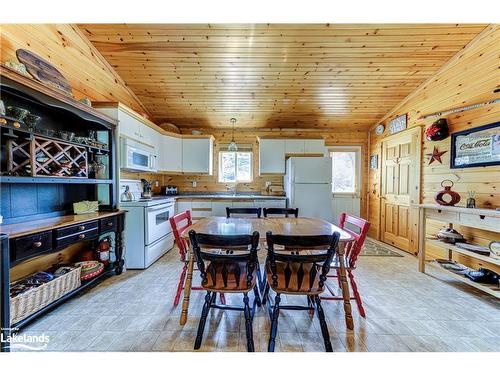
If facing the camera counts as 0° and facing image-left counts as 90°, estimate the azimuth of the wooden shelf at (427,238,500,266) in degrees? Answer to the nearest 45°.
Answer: approximately 45°

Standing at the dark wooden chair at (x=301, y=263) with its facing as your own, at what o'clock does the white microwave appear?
The white microwave is roughly at 10 o'clock from the dark wooden chair.

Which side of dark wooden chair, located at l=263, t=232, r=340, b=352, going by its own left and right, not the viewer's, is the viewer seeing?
back

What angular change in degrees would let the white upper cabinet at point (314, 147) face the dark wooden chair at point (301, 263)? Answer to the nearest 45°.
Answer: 0° — it already faces it

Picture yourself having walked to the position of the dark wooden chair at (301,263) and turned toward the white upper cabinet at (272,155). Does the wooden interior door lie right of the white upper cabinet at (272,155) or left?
right

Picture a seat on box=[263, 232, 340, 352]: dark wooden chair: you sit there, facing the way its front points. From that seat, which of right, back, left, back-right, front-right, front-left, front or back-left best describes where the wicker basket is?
left

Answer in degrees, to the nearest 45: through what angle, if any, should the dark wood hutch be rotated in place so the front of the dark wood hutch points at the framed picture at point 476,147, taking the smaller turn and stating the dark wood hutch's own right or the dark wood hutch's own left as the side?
0° — it already faces it

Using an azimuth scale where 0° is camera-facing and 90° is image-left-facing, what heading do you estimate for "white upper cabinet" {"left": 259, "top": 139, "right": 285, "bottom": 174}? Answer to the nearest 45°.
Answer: approximately 0°

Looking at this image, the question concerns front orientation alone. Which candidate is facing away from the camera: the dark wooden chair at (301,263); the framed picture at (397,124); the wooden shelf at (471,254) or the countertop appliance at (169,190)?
the dark wooden chair

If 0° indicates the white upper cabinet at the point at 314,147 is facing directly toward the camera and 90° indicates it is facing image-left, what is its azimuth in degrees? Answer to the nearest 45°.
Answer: approximately 0°

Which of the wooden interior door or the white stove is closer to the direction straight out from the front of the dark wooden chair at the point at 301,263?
the wooden interior door

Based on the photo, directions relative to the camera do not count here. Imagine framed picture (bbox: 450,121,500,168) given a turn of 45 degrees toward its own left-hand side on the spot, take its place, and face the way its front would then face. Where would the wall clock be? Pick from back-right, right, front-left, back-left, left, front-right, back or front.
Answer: back-right

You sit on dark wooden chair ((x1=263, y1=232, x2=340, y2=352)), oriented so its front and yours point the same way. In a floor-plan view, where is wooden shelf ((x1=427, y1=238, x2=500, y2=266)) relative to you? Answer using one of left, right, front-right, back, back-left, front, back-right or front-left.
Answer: front-right

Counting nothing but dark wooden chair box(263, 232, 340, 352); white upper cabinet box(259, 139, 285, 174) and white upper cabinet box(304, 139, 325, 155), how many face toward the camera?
2

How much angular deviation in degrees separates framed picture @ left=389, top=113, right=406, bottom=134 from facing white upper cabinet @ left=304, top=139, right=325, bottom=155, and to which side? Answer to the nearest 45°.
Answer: approximately 45° to its right

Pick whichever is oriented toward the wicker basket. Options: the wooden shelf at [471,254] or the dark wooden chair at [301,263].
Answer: the wooden shelf

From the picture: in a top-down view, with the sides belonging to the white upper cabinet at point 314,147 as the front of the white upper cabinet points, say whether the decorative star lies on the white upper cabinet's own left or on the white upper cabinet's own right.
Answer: on the white upper cabinet's own left

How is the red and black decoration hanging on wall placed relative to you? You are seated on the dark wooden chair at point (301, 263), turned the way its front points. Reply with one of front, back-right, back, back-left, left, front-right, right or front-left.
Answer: front-right
